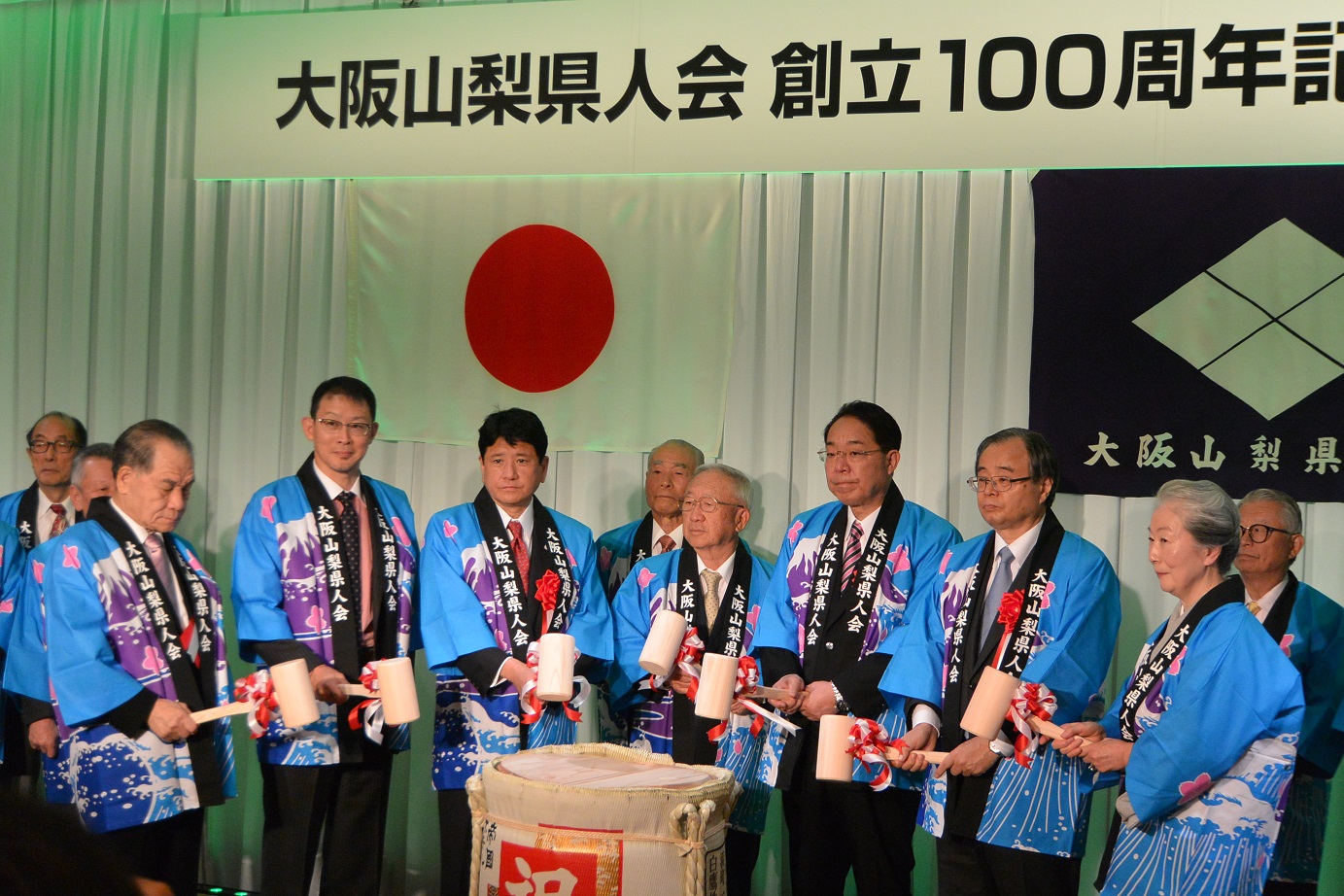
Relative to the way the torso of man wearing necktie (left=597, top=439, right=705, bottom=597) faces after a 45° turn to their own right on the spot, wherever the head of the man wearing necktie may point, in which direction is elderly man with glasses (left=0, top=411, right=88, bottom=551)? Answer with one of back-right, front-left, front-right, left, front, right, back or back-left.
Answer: front-right

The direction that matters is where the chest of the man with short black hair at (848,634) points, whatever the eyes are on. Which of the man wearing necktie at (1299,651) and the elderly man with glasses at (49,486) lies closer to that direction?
the elderly man with glasses

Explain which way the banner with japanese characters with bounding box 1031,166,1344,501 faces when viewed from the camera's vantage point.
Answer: facing the viewer

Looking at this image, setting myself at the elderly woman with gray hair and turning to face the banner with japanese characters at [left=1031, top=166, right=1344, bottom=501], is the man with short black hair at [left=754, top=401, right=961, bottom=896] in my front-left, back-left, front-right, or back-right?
front-left

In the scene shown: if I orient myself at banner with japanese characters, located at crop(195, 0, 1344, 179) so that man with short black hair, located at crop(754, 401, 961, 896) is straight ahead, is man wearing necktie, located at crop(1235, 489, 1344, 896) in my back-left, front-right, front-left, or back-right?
front-left

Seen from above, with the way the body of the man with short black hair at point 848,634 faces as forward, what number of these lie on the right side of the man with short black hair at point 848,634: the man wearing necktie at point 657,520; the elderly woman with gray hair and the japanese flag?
2

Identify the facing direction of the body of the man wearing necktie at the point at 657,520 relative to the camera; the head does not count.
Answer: toward the camera

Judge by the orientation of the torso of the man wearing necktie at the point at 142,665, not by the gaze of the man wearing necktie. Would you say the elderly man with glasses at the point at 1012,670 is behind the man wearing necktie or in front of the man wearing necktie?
in front

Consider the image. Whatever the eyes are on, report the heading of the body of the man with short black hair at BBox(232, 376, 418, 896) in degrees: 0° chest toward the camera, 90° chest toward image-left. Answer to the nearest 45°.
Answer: approximately 315°

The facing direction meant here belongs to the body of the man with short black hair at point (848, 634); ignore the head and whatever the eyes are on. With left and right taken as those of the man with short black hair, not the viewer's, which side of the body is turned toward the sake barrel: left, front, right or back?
front

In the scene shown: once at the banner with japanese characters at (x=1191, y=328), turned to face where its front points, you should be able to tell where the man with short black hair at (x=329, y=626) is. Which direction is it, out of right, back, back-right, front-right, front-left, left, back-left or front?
front-right

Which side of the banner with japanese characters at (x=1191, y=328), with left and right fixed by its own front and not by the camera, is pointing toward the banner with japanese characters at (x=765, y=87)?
right

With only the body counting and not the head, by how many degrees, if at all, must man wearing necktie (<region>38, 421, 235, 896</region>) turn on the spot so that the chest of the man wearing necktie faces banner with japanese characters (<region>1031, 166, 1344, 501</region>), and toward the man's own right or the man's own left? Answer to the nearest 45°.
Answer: approximately 45° to the man's own left

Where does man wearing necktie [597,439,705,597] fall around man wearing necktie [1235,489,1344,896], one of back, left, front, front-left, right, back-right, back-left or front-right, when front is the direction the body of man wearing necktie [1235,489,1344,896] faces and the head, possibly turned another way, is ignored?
front-right

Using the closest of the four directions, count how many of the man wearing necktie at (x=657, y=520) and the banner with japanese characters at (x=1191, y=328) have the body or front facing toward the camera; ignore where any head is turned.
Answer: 2
